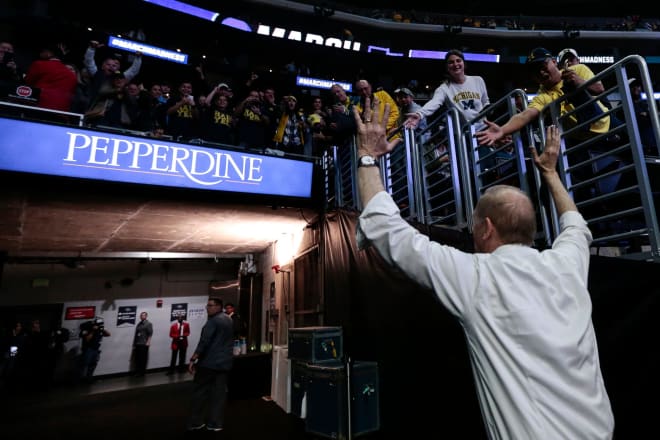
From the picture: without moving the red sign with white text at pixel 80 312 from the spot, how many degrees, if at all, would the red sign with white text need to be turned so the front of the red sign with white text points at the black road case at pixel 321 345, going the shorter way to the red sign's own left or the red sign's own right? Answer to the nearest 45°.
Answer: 0° — it already faces it

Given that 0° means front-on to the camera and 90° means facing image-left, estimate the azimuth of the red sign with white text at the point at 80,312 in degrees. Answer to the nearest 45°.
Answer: approximately 0°

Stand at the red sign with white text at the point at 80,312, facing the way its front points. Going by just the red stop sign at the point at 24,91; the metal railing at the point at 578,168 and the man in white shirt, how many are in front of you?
3

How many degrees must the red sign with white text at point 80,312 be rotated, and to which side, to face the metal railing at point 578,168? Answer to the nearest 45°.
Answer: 0° — it already faces it

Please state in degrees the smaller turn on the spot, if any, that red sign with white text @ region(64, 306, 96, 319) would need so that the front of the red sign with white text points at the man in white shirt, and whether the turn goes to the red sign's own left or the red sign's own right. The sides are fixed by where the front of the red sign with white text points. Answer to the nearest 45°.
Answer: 0° — it already faces them

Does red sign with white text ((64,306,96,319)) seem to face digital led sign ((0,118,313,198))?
yes

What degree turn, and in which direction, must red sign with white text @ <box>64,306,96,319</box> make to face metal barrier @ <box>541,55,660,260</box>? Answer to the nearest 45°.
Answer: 0° — it already faces it

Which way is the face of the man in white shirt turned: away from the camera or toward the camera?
away from the camera

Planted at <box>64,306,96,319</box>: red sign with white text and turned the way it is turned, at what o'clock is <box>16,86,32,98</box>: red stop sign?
<box>16,86,32,98</box>: red stop sign is roughly at 12 o'clock from <box>64,306,96,319</box>: red sign with white text.
